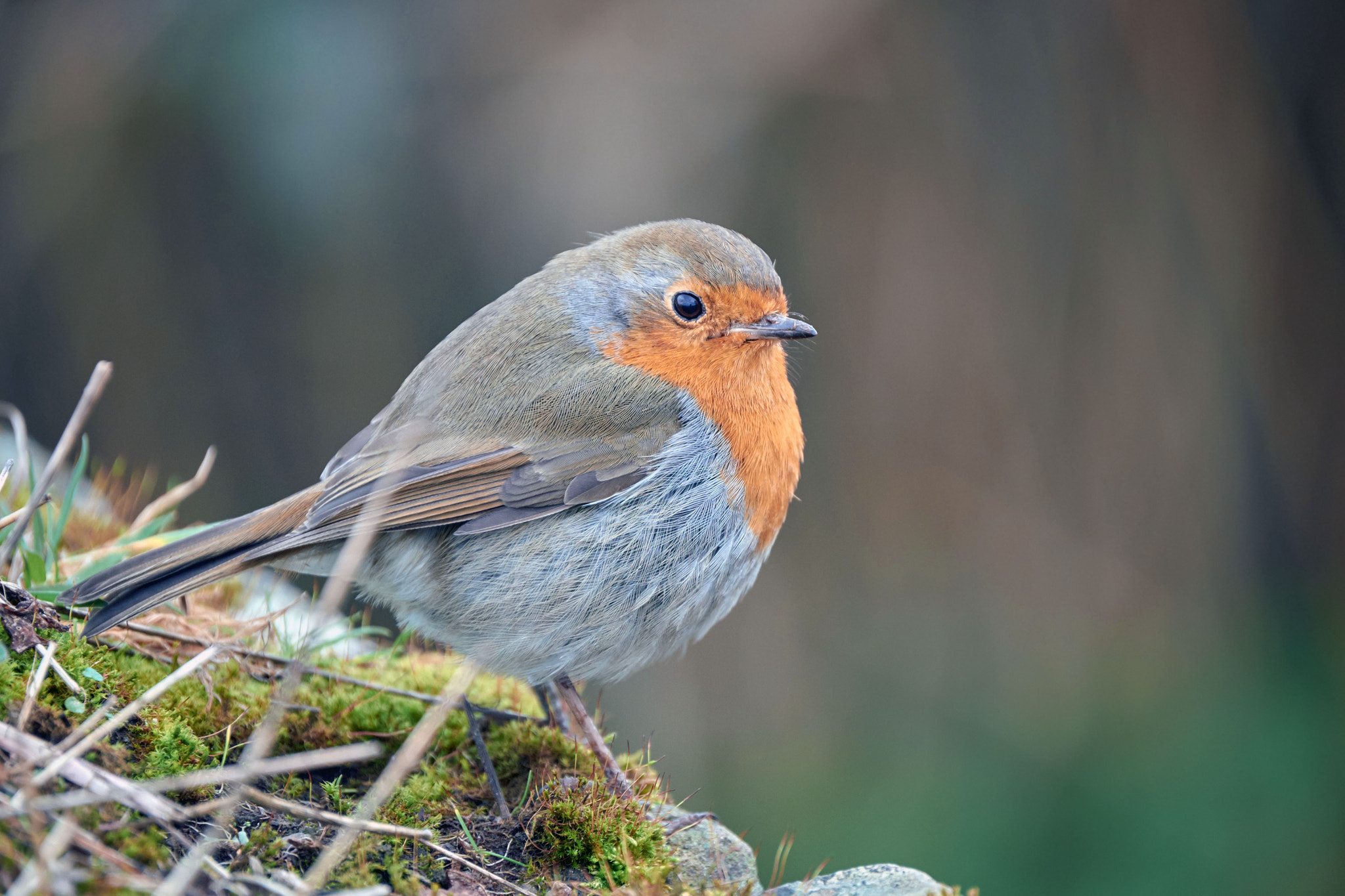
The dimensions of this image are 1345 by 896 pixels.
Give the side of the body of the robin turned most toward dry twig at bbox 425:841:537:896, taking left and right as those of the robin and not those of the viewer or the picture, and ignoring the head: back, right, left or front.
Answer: right

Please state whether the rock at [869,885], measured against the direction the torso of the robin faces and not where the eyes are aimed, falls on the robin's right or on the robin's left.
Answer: on the robin's right

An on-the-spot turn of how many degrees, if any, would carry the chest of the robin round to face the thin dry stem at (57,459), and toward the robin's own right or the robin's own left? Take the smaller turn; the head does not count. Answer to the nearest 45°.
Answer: approximately 135° to the robin's own right

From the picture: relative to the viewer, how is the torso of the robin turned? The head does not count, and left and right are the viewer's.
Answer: facing to the right of the viewer

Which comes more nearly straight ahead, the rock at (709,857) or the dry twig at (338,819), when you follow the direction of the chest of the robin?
the rock

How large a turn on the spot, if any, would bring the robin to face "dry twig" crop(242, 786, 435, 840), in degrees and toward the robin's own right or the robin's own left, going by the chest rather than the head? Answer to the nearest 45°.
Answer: approximately 90° to the robin's own right
